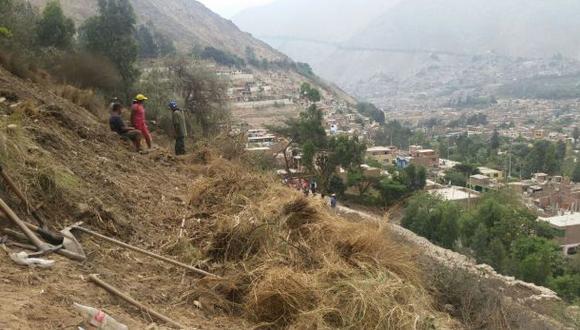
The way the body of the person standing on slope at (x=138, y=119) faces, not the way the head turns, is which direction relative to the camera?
to the viewer's right

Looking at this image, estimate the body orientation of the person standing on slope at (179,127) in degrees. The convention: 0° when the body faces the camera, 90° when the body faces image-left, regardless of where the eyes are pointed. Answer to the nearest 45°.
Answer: approximately 90°

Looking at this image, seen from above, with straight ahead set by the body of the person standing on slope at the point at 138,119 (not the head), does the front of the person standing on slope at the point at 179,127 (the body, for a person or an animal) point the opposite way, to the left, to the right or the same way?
the opposite way

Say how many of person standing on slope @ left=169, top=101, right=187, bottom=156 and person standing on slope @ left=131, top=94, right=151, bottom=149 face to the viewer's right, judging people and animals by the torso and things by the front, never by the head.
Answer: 1

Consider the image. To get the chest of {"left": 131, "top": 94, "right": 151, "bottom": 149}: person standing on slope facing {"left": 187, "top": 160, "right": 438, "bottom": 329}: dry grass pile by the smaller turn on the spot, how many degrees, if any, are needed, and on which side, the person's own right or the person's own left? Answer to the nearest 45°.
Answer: approximately 90° to the person's own right

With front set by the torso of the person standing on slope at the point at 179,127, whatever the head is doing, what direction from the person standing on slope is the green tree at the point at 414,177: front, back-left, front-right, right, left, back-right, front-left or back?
back-right

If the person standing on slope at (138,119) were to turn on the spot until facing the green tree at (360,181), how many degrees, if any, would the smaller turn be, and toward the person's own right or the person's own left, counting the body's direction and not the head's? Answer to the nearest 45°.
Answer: approximately 45° to the person's own left
